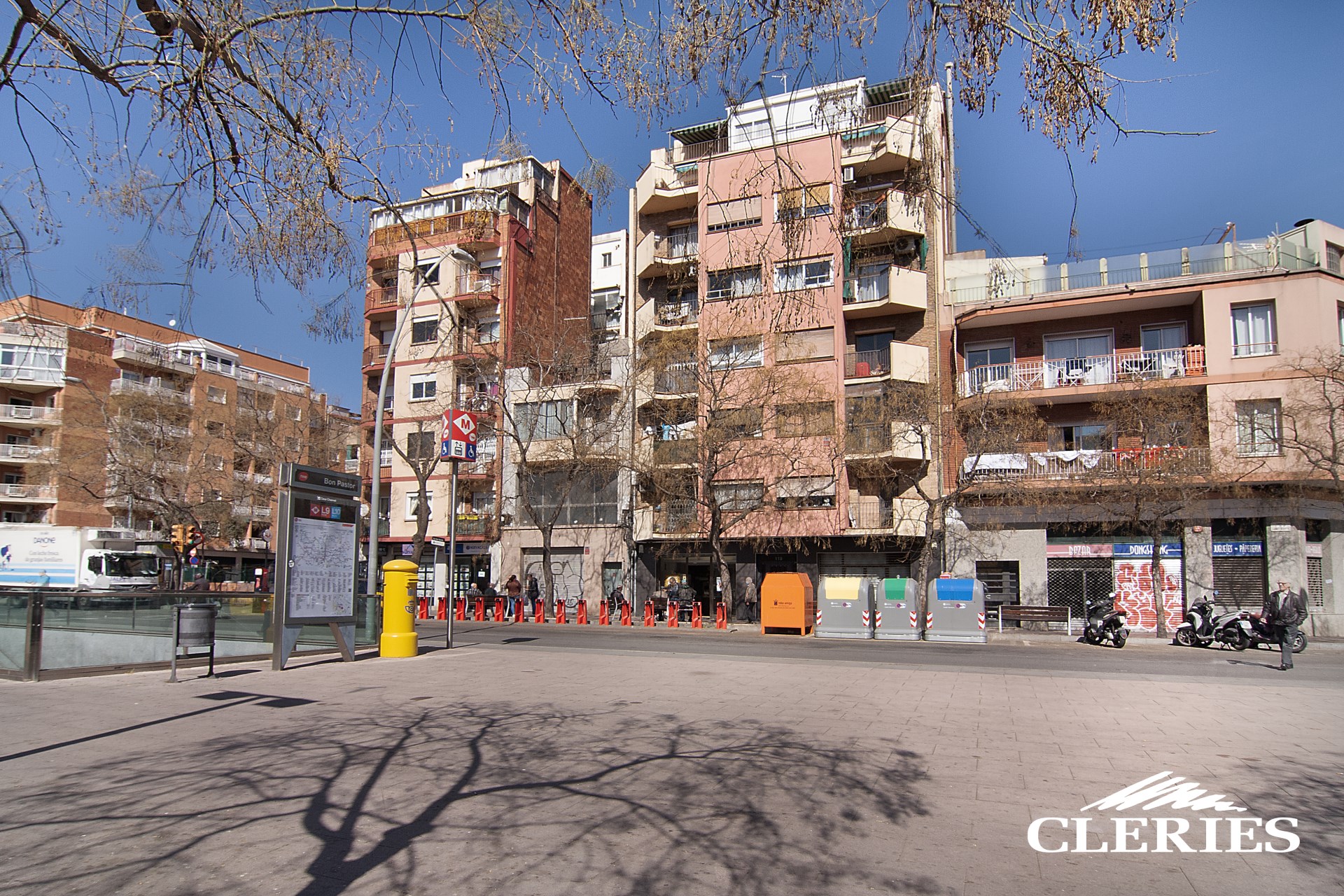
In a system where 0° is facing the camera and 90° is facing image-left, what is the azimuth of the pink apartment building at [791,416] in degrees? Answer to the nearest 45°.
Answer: approximately 0°

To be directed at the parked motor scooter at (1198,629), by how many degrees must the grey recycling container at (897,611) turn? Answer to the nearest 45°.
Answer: approximately 90° to its left

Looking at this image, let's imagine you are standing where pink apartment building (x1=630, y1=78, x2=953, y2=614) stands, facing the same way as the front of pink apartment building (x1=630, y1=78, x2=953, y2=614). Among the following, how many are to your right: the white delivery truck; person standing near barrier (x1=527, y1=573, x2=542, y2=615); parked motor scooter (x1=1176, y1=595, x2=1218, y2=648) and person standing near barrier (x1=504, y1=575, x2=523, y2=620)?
3

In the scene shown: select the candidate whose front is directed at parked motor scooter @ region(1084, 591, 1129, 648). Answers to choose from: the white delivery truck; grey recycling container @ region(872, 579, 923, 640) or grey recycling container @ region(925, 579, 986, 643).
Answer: the white delivery truck

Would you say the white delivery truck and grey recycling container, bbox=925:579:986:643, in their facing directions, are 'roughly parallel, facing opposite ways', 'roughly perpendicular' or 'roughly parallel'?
roughly perpendicular

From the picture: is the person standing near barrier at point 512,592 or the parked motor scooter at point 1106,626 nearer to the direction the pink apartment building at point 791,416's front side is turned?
the parked motor scooter

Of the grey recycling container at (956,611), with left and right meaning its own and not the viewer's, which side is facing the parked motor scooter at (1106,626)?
left

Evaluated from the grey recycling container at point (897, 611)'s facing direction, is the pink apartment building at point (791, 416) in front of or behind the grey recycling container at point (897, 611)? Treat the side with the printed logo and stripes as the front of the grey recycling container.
behind

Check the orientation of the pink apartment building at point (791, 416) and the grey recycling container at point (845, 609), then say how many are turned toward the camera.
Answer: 2

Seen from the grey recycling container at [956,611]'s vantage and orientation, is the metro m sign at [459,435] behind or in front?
in front

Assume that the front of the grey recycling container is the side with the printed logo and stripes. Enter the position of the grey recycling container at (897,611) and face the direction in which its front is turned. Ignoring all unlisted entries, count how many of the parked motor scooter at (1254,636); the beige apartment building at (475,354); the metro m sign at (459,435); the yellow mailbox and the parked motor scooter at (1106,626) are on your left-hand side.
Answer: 2

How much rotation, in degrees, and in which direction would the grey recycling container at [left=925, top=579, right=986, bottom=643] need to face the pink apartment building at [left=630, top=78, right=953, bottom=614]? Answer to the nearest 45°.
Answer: approximately 135° to its right

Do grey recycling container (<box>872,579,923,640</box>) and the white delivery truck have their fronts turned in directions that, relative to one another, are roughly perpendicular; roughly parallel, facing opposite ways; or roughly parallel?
roughly perpendicular

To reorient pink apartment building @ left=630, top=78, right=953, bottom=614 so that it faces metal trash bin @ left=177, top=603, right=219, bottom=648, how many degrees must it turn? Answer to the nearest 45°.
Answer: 0° — it already faces it

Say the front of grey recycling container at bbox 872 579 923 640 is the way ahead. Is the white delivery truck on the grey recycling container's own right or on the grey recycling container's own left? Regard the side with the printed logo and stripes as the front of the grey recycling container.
on the grey recycling container's own right
